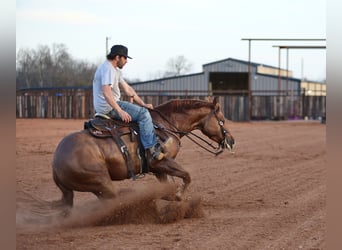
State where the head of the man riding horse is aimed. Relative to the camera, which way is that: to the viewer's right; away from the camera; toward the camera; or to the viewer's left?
to the viewer's right

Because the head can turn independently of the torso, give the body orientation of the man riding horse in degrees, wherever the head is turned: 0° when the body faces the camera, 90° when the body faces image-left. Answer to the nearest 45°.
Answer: approximately 270°

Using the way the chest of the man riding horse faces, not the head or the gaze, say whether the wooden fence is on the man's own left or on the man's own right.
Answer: on the man's own left

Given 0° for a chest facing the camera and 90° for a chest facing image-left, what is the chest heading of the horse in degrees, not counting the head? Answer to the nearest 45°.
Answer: approximately 270°

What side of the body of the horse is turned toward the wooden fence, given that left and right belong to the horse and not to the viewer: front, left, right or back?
left
